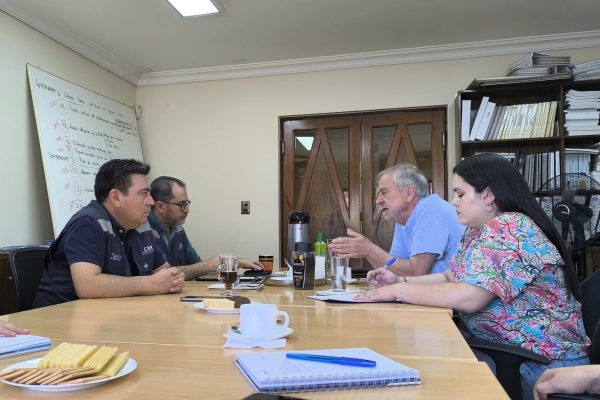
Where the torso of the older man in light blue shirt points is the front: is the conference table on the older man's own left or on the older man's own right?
on the older man's own left

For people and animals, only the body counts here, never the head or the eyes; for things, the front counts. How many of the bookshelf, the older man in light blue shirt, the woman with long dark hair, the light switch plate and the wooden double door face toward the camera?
3

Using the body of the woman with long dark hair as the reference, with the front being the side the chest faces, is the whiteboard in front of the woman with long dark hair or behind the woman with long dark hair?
in front

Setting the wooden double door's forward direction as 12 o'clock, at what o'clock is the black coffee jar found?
The black coffee jar is roughly at 12 o'clock from the wooden double door.

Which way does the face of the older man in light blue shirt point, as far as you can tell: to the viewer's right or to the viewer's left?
to the viewer's left

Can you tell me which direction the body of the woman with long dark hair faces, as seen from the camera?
to the viewer's left

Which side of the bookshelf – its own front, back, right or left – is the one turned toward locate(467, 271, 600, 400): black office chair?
front

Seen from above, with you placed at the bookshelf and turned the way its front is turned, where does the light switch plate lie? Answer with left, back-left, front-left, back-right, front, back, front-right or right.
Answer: right

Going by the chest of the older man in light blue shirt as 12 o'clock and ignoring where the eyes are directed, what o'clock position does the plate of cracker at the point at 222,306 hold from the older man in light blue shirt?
The plate of cracker is roughly at 10 o'clock from the older man in light blue shirt.

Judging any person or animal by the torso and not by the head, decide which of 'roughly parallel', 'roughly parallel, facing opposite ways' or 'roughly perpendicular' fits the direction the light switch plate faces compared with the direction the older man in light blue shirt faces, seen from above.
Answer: roughly perpendicular

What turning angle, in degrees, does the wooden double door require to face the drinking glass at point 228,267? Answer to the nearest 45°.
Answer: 0° — it already faces it

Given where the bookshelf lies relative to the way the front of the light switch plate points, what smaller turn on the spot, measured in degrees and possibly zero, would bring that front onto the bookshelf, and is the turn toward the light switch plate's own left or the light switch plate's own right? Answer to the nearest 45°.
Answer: approximately 45° to the light switch plate's own left

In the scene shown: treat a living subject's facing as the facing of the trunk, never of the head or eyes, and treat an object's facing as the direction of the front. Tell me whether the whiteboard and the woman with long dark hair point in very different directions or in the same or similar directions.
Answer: very different directions

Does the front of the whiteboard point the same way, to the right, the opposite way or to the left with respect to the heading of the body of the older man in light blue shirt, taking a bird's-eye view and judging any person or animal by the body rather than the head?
the opposite way

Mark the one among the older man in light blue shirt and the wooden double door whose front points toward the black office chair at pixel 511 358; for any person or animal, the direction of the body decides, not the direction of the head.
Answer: the wooden double door

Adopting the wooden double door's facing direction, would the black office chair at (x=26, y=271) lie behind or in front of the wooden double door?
in front

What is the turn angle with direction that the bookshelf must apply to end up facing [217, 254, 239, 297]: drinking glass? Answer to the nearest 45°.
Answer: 0° — it already faces it

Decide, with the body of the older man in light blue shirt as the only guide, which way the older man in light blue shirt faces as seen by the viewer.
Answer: to the viewer's left
